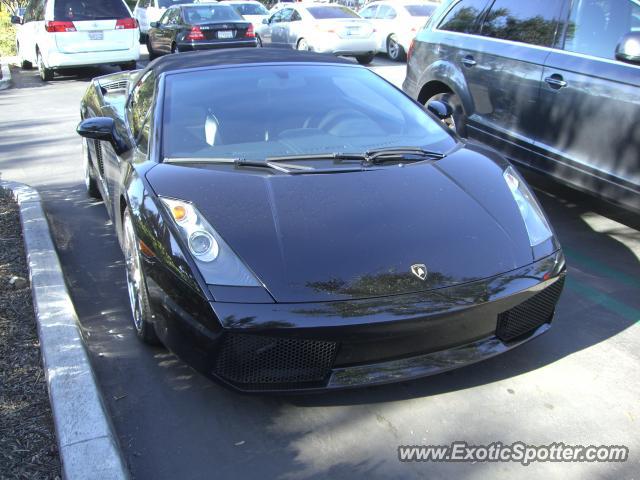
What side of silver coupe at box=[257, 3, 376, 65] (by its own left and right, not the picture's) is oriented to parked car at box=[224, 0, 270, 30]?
front

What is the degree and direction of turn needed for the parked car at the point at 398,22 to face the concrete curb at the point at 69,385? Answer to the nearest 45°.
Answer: approximately 135° to its left

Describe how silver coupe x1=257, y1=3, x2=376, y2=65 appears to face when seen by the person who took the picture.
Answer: facing away from the viewer and to the left of the viewer

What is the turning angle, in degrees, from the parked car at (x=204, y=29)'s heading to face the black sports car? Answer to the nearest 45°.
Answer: approximately 135° to its left

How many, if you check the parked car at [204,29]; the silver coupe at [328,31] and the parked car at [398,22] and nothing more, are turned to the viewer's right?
0

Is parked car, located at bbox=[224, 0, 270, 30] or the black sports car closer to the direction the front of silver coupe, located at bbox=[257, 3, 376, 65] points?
the parked car

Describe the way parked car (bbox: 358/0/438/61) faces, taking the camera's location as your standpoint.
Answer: facing away from the viewer and to the left of the viewer

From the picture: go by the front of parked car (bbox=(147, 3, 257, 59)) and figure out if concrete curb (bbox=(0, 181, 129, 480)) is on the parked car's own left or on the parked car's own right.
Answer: on the parked car's own left

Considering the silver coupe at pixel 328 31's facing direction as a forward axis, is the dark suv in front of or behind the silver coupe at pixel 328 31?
behind

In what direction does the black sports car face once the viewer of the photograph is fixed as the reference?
facing the viewer and to the right of the viewer

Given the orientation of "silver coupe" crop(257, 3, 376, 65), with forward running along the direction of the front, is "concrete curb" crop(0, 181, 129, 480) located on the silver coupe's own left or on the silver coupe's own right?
on the silver coupe's own left

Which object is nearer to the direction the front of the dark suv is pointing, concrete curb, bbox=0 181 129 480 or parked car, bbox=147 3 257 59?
the concrete curb

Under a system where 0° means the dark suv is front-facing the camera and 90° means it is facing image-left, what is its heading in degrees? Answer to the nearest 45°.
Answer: approximately 315°

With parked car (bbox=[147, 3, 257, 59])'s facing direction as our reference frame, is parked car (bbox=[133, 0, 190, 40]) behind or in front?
in front

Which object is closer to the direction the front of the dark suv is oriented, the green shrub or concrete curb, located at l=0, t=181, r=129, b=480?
the concrete curb

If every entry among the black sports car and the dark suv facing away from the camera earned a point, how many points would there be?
0
